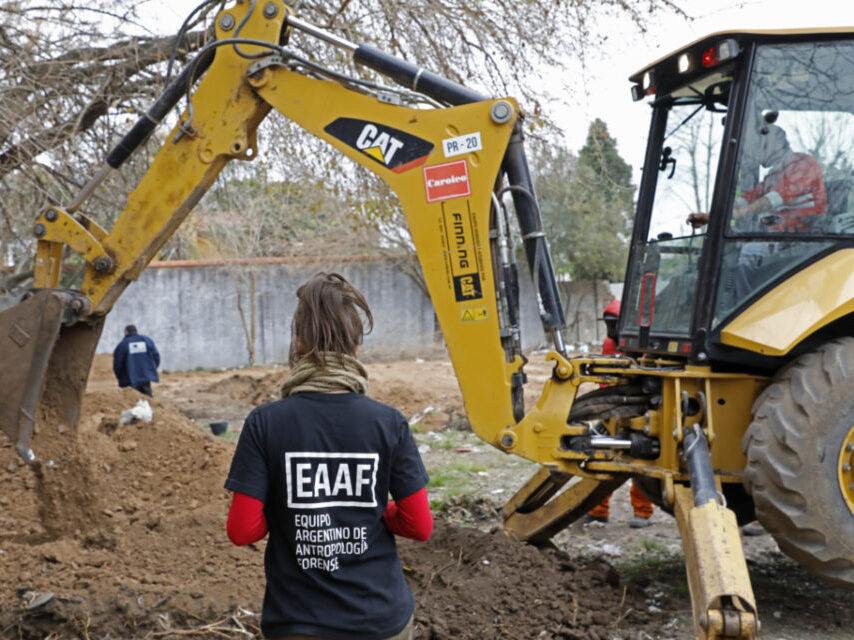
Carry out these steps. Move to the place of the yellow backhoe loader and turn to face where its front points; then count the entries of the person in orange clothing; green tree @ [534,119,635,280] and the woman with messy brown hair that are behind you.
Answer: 1

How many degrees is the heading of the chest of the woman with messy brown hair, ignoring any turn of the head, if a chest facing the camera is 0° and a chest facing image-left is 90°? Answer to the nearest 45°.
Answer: approximately 180°

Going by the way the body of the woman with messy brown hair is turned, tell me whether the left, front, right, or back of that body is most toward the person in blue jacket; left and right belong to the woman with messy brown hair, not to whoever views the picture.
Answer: front

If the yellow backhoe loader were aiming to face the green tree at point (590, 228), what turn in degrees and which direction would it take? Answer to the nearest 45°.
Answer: approximately 45° to its left

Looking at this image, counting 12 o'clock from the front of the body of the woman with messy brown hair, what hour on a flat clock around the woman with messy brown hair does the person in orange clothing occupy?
The person in orange clothing is roughly at 1 o'clock from the woman with messy brown hair.

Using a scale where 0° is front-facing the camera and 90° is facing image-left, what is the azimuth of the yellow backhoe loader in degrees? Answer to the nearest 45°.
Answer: approximately 225°

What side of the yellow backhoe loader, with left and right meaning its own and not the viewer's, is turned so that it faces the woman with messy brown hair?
back

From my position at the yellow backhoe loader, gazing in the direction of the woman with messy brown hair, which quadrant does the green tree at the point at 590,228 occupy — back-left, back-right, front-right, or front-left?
back-right

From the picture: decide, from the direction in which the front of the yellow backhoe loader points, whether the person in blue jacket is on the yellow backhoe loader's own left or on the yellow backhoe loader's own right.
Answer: on the yellow backhoe loader's own left

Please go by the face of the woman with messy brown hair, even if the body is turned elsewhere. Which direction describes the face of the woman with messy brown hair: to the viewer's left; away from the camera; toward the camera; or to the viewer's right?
away from the camera

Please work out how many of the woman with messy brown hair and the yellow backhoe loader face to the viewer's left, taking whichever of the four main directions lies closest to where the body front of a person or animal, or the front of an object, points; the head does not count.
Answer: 0
